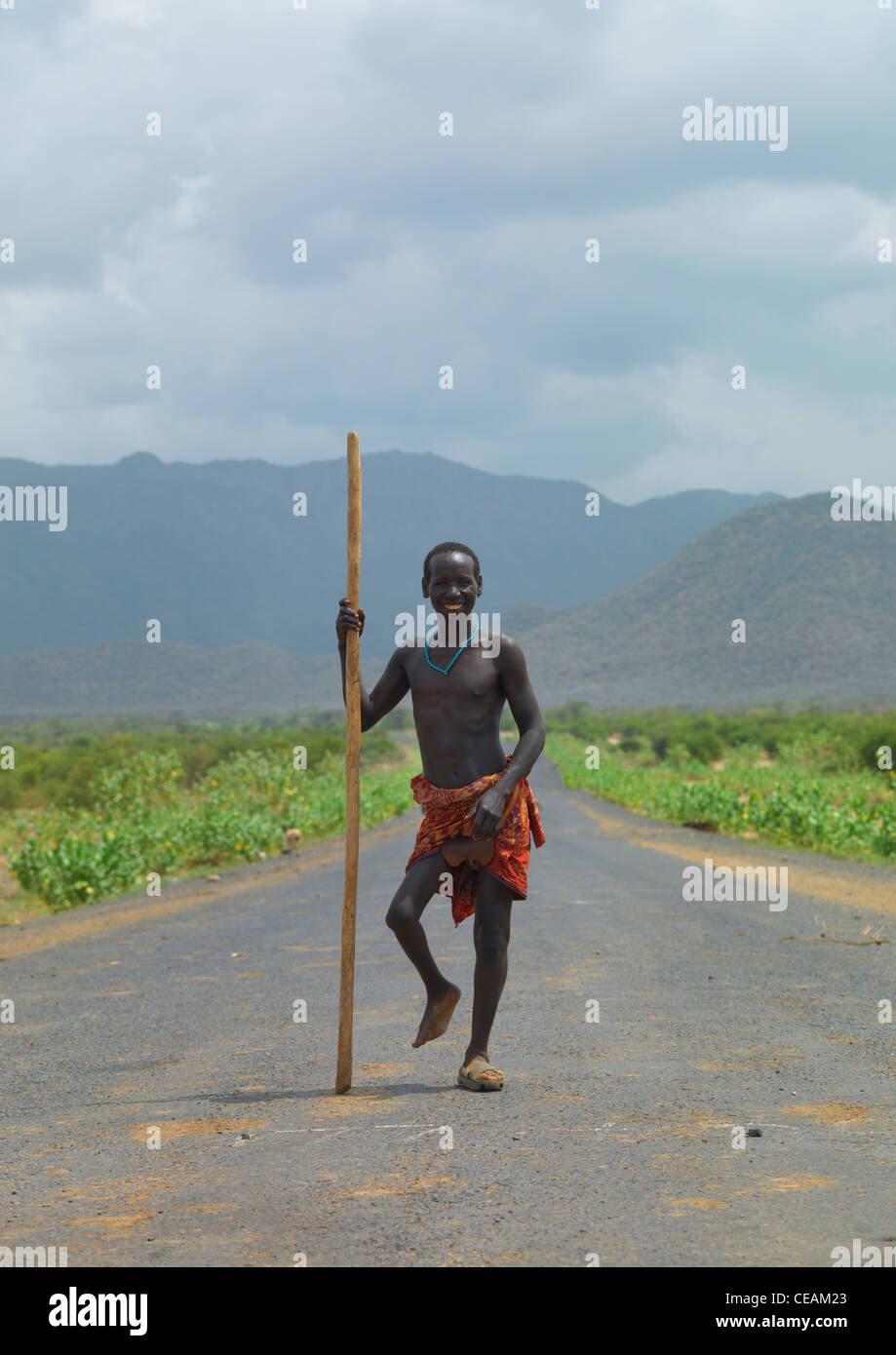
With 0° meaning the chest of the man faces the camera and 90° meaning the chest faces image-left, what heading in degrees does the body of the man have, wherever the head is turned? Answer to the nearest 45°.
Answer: approximately 0°
